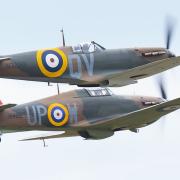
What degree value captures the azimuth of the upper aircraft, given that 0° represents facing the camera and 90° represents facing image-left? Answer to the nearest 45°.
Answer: approximately 270°
